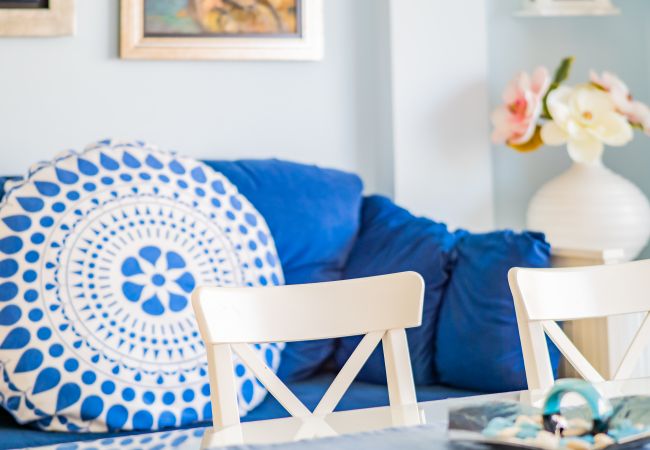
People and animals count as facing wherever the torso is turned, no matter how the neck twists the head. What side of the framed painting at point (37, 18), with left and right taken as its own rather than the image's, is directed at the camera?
front

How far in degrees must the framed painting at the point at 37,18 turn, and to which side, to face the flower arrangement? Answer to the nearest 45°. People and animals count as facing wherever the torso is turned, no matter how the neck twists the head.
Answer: approximately 90° to its left

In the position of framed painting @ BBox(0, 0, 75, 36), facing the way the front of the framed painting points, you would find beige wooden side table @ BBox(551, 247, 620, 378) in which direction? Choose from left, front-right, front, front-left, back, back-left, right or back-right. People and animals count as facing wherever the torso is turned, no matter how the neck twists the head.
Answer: front-left

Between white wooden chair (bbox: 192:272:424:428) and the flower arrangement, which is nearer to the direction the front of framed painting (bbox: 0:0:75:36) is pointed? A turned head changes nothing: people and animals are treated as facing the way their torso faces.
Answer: the white wooden chair

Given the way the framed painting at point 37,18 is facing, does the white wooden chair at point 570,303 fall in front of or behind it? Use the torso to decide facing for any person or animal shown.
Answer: in front

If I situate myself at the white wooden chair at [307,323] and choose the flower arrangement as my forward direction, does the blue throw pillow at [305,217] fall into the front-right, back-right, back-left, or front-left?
front-left

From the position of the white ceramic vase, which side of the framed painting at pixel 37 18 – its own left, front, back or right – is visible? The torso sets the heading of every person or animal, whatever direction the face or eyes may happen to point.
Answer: left
